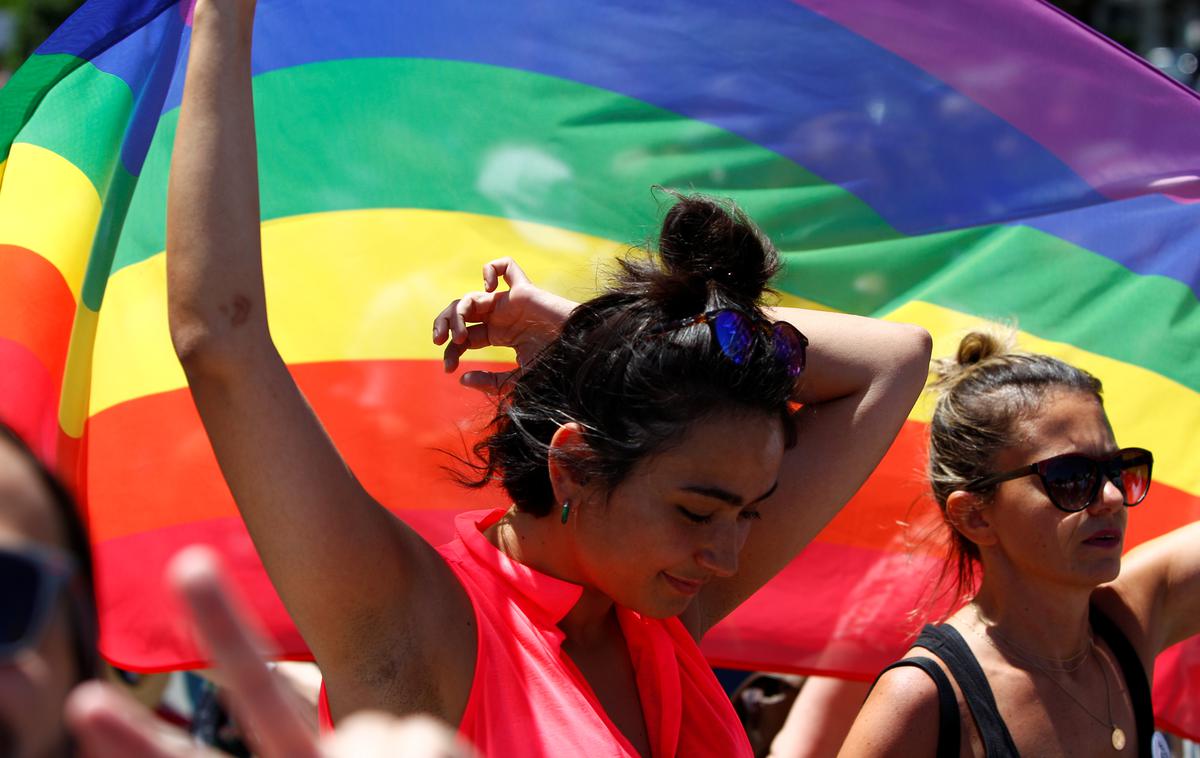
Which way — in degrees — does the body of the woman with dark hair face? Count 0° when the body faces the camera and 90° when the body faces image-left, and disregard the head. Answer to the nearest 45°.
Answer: approximately 315°

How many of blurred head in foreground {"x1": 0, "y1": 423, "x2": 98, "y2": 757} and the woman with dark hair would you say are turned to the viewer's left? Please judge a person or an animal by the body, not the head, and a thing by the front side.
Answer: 0

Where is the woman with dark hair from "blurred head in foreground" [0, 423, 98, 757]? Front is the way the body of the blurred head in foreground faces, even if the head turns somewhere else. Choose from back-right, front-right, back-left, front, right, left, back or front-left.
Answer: back-left

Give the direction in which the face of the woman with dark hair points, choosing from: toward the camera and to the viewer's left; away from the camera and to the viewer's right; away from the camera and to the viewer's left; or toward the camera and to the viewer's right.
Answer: toward the camera and to the viewer's right

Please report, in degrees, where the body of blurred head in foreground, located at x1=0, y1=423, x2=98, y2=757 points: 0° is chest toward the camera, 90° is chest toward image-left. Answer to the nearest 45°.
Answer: approximately 0°

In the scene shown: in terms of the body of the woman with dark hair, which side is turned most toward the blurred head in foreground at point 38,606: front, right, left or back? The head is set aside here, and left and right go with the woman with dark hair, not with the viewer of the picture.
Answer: right
